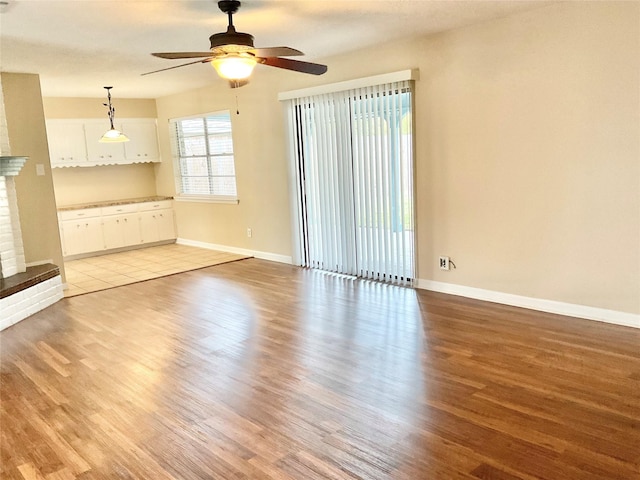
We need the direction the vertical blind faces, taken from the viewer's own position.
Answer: facing the viewer and to the left of the viewer

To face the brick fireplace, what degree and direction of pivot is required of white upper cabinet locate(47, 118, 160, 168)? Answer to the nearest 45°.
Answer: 0° — it already faces it

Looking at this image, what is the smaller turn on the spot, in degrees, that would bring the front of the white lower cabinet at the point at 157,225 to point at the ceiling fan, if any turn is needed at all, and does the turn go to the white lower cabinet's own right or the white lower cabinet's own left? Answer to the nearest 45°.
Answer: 0° — it already faces it

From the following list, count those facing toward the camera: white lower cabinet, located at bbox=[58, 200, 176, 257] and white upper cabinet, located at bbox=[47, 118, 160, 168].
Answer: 2

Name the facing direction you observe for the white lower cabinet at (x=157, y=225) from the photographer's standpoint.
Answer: facing the viewer

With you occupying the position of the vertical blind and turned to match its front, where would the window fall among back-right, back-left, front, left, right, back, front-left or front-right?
right

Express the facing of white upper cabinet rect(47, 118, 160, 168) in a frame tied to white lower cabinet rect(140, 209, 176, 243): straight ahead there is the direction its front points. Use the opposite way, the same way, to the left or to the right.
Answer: the same way

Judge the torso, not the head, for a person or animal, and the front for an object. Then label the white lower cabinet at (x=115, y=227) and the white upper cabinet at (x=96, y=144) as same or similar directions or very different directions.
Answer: same or similar directions

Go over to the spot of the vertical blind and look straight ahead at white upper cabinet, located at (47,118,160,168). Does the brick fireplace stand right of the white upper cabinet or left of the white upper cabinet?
left

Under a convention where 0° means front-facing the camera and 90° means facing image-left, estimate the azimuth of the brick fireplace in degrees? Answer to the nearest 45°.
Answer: approximately 315°

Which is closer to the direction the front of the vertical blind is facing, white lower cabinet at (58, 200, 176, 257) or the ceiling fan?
the ceiling fan

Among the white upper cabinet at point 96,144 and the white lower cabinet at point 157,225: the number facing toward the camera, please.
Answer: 2

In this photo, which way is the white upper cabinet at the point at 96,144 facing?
toward the camera

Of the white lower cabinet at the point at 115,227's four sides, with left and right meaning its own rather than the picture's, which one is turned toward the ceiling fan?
front

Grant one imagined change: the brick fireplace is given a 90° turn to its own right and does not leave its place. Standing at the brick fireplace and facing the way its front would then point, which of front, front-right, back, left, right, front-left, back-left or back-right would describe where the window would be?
back

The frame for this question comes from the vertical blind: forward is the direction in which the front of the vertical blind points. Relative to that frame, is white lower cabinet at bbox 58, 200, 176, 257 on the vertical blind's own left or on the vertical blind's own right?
on the vertical blind's own right
